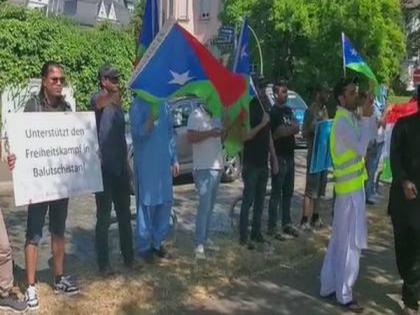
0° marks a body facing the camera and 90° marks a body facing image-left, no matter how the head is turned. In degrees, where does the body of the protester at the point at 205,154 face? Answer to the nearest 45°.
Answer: approximately 315°

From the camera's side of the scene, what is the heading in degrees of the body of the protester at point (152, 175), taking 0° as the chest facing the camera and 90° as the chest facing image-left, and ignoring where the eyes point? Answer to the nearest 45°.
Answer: approximately 315°

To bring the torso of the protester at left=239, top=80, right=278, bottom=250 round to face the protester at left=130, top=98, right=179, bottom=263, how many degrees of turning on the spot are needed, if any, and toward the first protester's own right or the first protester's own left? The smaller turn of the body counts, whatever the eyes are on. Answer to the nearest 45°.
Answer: approximately 90° to the first protester's own right

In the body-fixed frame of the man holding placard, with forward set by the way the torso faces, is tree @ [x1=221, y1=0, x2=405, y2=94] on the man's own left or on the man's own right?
on the man's own left
